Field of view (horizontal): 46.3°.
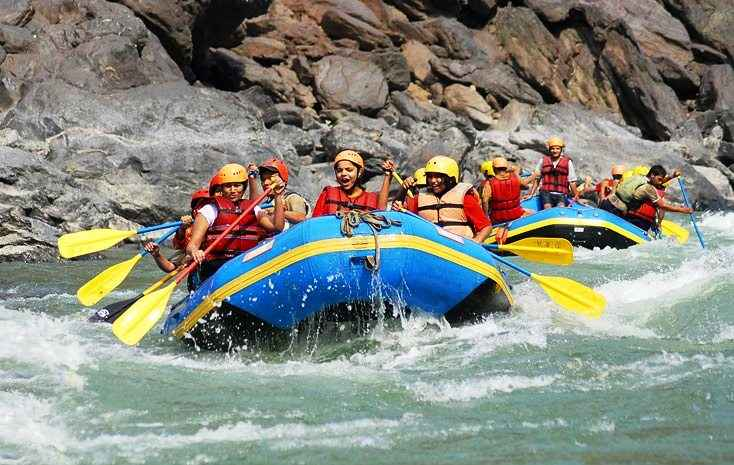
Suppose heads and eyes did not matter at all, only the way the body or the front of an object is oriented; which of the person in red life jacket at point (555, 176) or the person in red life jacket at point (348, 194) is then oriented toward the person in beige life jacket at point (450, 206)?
the person in red life jacket at point (555, 176)

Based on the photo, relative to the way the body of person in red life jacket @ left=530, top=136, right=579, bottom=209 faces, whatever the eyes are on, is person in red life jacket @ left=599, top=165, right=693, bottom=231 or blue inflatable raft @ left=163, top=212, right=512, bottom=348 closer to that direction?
the blue inflatable raft

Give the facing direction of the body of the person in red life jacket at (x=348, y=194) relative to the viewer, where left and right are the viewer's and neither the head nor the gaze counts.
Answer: facing the viewer

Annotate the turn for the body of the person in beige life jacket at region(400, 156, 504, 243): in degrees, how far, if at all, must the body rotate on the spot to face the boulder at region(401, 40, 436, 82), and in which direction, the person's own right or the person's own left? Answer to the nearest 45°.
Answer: approximately 135° to the person's own right

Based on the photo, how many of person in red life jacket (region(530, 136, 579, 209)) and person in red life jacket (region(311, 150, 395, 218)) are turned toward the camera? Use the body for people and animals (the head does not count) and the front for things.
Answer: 2

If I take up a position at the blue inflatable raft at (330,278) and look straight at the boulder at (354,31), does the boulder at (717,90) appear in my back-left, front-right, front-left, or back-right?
front-right

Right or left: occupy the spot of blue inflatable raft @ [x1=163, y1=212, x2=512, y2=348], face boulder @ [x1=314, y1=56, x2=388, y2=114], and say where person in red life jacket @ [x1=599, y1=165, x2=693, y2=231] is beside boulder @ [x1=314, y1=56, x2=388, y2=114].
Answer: right

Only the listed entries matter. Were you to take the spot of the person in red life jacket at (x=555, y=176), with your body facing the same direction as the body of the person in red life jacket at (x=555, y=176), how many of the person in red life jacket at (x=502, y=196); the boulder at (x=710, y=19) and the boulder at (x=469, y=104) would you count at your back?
2

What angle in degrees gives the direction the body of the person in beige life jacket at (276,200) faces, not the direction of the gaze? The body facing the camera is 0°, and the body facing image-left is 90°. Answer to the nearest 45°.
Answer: approximately 45°

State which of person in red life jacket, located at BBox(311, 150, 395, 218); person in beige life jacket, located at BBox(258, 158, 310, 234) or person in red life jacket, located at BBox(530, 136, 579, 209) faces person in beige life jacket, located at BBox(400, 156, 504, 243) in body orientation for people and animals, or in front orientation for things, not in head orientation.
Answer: person in red life jacket, located at BBox(530, 136, 579, 209)

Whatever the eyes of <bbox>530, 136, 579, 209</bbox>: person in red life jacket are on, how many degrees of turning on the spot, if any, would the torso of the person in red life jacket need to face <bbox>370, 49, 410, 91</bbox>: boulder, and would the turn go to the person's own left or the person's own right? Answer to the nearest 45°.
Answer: approximately 180°

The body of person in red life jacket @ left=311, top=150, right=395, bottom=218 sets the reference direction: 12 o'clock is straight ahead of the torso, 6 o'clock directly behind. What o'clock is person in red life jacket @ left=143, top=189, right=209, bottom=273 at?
person in red life jacket @ left=143, top=189, right=209, bottom=273 is roughly at 3 o'clock from person in red life jacket @ left=311, top=150, right=395, bottom=218.

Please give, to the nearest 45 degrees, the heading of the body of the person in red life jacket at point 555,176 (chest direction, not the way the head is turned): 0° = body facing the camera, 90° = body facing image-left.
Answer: approximately 0°

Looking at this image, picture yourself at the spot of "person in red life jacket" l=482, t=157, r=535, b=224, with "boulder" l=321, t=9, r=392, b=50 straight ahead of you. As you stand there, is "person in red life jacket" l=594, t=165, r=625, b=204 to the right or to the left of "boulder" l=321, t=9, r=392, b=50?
right
